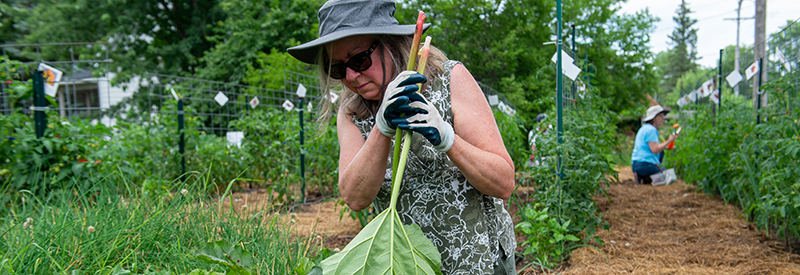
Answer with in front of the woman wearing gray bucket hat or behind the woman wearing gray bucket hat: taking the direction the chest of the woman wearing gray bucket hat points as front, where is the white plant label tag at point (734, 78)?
behind

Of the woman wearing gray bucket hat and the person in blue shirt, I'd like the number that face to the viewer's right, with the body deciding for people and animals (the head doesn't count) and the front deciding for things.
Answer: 1

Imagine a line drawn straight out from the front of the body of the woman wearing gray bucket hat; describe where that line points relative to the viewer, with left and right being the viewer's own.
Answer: facing the viewer and to the left of the viewer

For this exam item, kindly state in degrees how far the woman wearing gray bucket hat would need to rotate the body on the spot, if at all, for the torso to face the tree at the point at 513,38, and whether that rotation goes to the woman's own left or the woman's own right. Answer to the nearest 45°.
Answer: approximately 135° to the woman's own right

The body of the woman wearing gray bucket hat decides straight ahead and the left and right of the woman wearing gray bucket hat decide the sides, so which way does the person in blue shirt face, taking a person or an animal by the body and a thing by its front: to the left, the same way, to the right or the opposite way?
to the left

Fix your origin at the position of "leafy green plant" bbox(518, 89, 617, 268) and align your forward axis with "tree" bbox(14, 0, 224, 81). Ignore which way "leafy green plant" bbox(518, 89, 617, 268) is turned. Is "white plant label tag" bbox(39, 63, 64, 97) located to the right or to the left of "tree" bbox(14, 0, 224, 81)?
left

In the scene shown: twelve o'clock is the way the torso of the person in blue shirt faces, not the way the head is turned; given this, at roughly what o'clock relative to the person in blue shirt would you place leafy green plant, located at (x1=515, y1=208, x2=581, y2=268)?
The leafy green plant is roughly at 3 o'clock from the person in blue shirt.

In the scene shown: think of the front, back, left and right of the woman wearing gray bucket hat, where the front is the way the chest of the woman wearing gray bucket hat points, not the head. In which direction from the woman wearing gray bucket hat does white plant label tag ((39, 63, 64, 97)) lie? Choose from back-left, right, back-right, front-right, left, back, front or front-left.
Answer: right

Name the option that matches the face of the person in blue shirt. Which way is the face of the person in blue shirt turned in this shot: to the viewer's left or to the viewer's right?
to the viewer's right

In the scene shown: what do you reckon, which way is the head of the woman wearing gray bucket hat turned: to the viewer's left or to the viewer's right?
to the viewer's left

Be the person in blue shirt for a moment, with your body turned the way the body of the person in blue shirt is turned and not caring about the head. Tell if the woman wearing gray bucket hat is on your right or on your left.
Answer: on your right

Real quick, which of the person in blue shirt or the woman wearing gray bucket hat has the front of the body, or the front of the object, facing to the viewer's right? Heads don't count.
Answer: the person in blue shirt

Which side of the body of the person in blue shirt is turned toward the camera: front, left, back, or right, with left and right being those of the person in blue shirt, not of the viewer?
right

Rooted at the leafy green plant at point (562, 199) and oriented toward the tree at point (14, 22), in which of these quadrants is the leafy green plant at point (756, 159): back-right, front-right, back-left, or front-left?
back-right
